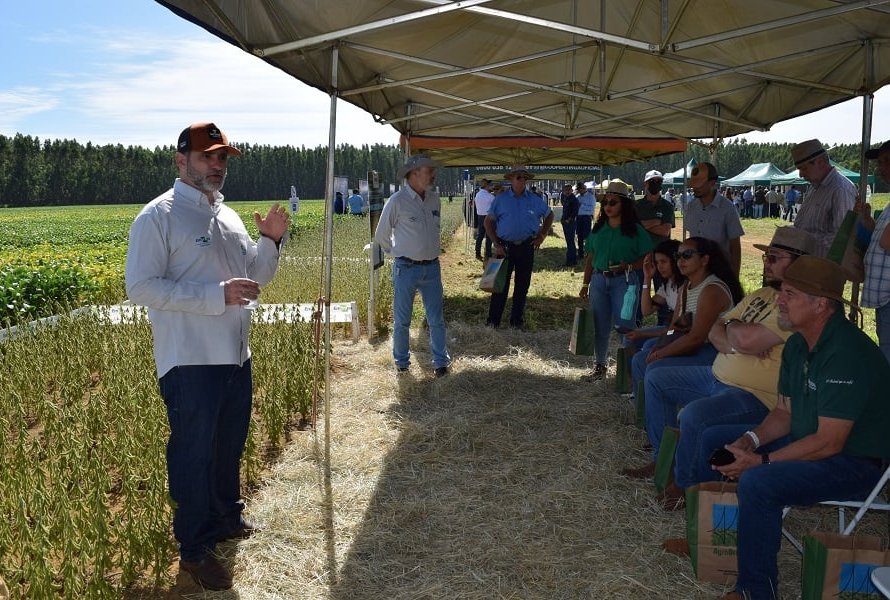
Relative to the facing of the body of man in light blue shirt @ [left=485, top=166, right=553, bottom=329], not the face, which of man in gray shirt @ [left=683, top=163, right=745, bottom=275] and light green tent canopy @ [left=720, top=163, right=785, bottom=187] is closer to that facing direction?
the man in gray shirt

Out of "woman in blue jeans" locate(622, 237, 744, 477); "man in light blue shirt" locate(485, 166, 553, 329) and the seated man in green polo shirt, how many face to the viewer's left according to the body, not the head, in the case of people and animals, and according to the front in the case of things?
2

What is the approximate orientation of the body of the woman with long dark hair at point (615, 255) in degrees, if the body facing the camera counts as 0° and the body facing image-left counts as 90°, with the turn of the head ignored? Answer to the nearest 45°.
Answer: approximately 45°

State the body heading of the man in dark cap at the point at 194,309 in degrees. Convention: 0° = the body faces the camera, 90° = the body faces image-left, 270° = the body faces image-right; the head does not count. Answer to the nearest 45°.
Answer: approximately 315°

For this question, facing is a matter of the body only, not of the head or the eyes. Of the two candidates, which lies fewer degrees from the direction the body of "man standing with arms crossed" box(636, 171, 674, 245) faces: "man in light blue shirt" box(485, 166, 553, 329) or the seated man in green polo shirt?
the seated man in green polo shirt

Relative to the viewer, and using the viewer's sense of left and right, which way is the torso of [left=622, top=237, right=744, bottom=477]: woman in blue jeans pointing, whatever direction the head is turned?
facing to the left of the viewer

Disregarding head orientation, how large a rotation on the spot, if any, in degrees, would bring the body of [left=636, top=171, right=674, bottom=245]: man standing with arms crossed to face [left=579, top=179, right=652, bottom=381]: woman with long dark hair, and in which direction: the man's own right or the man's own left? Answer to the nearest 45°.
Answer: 0° — they already face them

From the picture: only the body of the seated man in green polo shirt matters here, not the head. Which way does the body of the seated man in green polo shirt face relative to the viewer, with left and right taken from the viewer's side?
facing to the left of the viewer

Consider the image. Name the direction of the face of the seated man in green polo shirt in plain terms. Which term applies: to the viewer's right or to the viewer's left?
to the viewer's left
